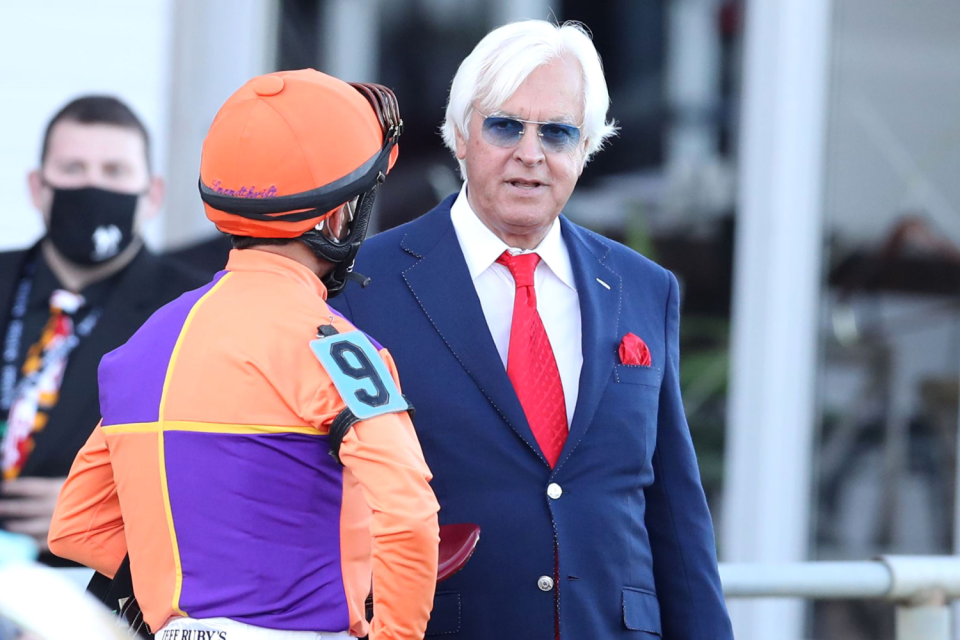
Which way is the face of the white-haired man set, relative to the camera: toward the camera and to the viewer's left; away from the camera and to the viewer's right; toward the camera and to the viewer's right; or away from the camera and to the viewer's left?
toward the camera and to the viewer's left

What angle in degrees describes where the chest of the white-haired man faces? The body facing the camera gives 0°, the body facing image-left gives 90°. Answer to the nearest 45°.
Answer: approximately 0°

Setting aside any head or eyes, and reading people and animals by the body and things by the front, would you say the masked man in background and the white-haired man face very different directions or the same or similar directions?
same or similar directions

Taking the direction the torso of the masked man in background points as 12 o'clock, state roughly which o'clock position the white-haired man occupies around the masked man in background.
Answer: The white-haired man is roughly at 11 o'clock from the masked man in background.

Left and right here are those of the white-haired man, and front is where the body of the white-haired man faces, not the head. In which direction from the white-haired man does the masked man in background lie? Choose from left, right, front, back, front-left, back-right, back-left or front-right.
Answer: back-right

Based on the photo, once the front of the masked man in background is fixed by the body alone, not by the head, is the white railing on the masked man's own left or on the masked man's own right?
on the masked man's own left

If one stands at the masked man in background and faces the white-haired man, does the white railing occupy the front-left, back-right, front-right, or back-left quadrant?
front-left

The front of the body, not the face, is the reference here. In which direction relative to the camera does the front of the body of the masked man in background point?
toward the camera

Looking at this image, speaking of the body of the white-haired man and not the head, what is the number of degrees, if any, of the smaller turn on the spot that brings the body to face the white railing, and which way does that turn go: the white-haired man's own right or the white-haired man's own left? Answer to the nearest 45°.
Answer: approximately 135° to the white-haired man's own left

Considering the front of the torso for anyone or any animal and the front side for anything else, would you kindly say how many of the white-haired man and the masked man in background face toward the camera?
2

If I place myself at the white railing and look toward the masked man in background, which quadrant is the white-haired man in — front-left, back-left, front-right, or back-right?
front-left
